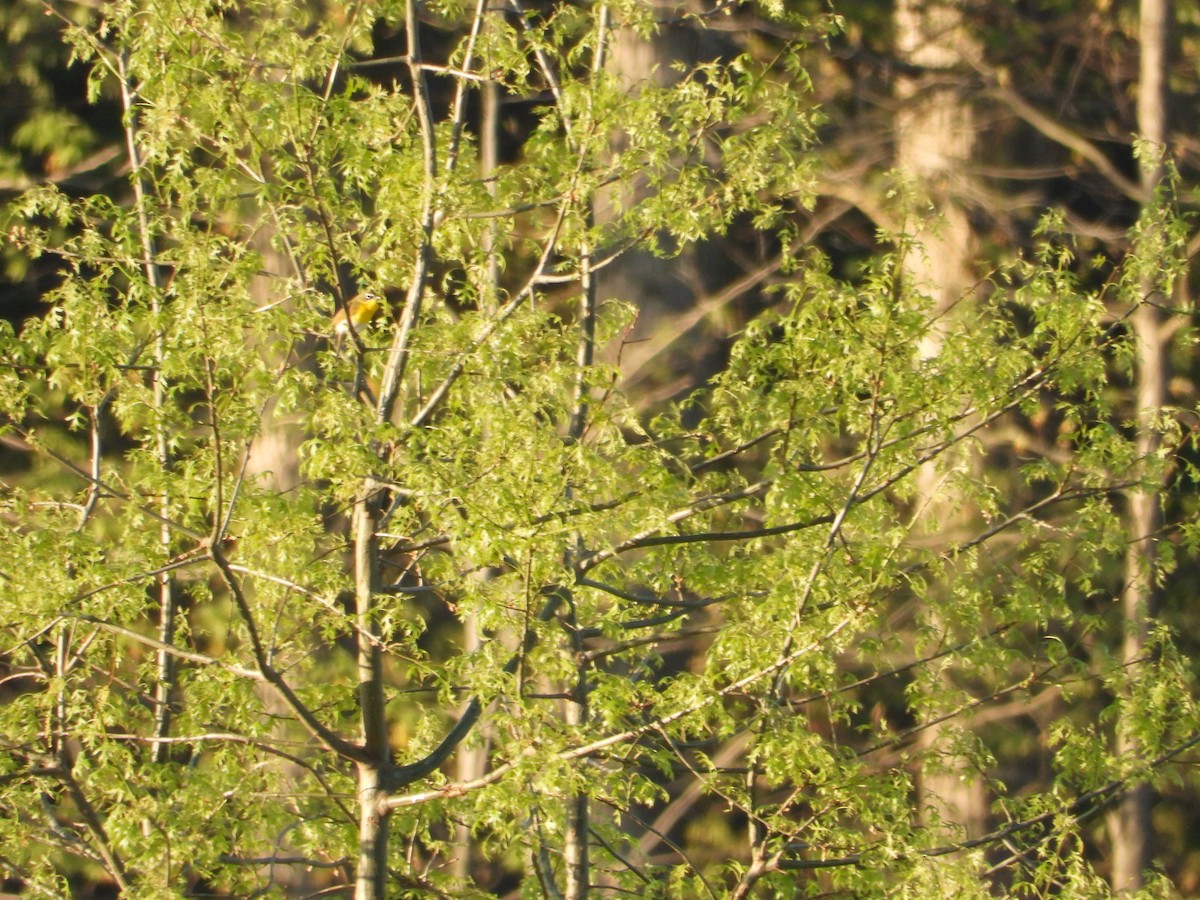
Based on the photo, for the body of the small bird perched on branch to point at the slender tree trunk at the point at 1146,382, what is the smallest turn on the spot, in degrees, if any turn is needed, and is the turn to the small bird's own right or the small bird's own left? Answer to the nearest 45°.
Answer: approximately 45° to the small bird's own left

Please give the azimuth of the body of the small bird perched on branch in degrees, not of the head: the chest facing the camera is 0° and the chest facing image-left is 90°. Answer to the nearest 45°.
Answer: approximately 270°

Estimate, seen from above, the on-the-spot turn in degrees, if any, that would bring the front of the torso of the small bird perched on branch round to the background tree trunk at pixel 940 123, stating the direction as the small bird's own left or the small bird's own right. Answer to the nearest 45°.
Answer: approximately 45° to the small bird's own left
